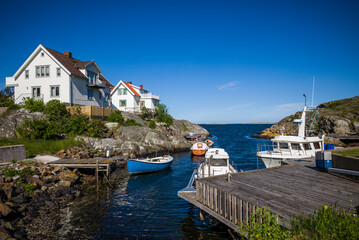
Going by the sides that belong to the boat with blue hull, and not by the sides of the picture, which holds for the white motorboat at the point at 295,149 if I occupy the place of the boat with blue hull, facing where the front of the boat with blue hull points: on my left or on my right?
on my left
